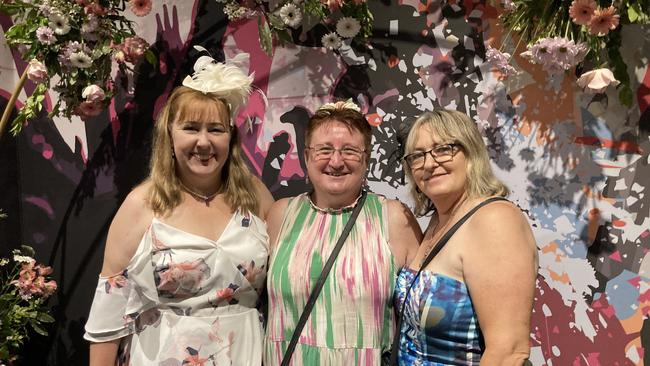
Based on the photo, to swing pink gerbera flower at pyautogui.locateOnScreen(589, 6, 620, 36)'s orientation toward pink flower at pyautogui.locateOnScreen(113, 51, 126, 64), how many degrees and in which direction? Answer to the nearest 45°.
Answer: approximately 90° to its right

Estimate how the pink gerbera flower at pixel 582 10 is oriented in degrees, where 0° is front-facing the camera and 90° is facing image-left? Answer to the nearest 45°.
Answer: approximately 0°

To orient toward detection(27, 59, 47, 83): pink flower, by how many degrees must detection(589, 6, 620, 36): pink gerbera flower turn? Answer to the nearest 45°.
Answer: approximately 90° to its right

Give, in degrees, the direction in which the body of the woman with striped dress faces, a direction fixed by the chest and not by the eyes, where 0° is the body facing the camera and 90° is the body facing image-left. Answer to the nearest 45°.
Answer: approximately 0°

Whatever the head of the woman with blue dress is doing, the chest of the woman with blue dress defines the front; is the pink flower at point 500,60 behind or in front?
behind

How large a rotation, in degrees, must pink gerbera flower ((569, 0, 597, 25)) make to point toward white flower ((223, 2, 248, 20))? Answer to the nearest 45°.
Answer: approximately 90° to its right
